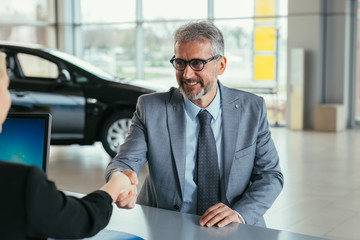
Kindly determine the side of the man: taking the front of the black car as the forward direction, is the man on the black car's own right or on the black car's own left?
on the black car's own right

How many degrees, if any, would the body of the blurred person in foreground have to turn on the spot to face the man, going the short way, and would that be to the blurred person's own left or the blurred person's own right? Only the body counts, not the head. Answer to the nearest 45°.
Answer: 0° — they already face them

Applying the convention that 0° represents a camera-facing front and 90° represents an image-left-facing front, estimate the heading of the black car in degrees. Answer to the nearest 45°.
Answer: approximately 270°

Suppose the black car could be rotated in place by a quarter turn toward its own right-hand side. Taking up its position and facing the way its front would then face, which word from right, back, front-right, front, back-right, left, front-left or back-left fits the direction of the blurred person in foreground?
front

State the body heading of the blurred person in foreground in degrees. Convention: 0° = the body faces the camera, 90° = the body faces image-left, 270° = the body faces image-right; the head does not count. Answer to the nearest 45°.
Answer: approximately 225°

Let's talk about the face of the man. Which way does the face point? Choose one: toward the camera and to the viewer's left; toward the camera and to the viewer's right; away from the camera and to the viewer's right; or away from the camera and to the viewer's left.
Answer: toward the camera and to the viewer's left
